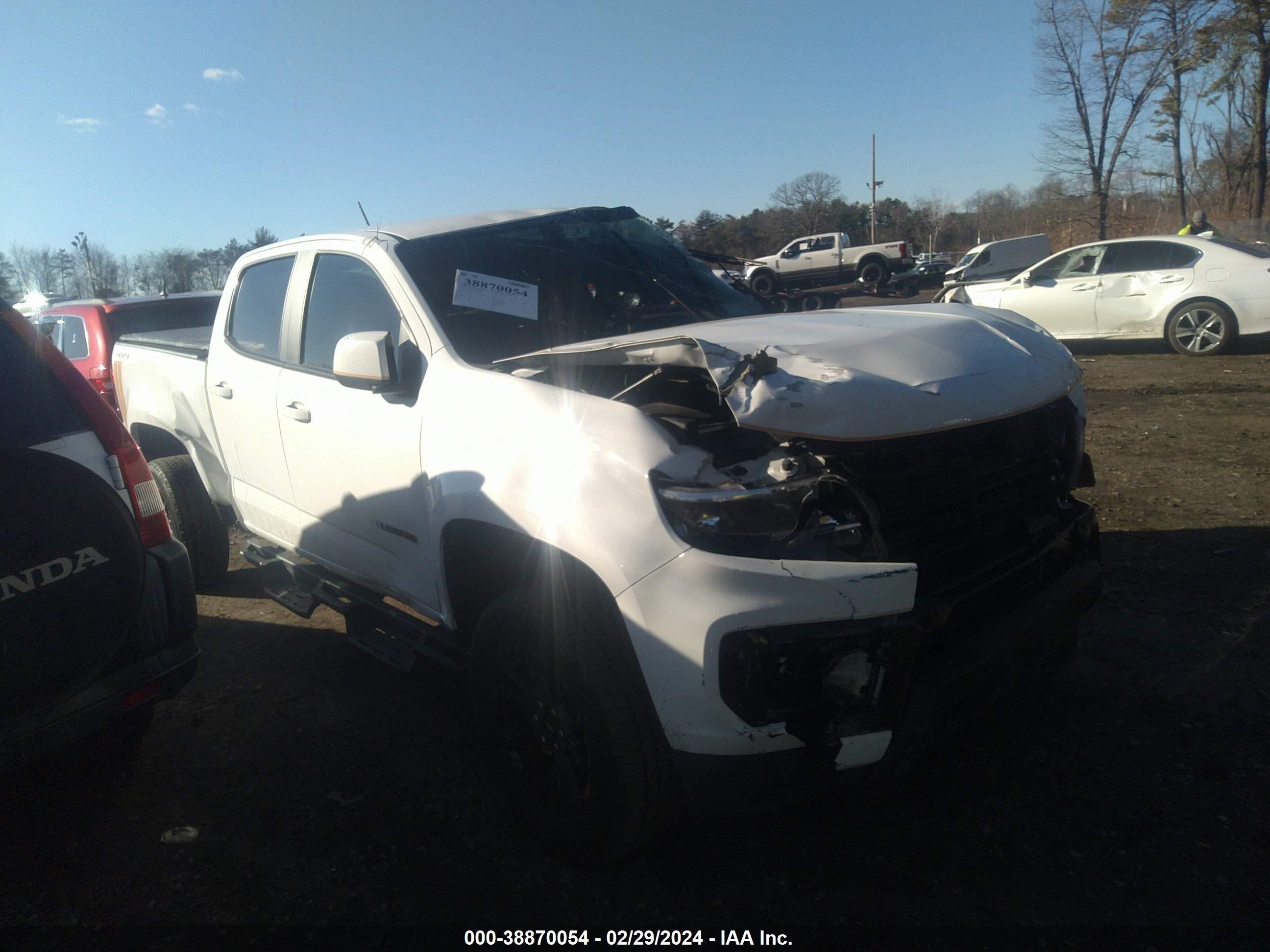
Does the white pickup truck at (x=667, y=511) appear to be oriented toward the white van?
no

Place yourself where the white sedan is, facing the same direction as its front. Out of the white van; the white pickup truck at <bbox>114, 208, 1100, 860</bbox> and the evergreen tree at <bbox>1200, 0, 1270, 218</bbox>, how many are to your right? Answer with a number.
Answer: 2

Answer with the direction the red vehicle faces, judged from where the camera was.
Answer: facing away from the viewer and to the left of the viewer

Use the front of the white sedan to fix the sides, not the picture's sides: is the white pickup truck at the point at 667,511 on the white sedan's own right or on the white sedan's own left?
on the white sedan's own left

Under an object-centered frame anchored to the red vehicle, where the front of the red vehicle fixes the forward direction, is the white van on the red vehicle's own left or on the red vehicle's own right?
on the red vehicle's own right

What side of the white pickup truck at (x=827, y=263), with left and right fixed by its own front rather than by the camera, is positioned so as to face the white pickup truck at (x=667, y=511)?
left

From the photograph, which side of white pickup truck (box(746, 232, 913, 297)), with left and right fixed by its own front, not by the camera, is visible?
left

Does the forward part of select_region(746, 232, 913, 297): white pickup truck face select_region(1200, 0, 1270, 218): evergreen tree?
no

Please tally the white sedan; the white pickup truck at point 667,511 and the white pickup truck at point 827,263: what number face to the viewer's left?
2

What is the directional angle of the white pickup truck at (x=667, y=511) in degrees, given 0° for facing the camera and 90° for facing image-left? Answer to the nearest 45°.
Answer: approximately 315°

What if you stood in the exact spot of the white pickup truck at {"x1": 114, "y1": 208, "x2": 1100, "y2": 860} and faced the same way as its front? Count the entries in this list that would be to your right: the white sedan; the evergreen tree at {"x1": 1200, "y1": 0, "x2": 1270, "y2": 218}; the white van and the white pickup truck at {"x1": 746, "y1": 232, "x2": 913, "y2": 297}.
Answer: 0

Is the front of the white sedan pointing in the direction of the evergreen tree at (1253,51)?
no

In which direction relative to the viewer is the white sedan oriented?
to the viewer's left

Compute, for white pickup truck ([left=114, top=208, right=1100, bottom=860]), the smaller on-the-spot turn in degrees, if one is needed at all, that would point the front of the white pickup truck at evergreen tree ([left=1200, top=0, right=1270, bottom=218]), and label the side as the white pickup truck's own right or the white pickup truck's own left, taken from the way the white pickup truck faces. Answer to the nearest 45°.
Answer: approximately 90° to the white pickup truck's own left

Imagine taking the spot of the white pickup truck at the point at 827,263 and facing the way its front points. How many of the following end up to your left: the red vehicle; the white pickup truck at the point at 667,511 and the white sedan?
3
